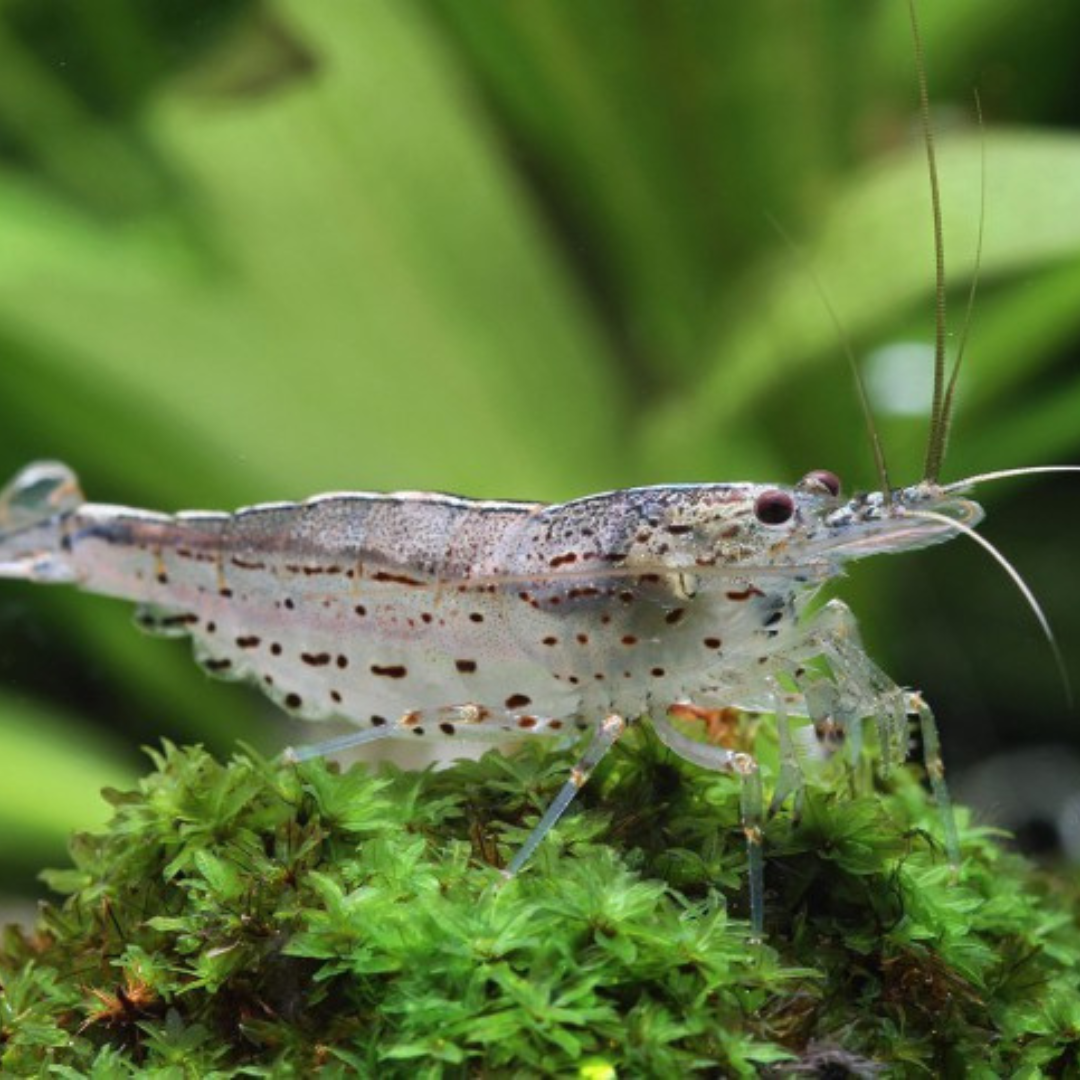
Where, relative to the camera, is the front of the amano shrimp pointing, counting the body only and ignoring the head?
to the viewer's right
